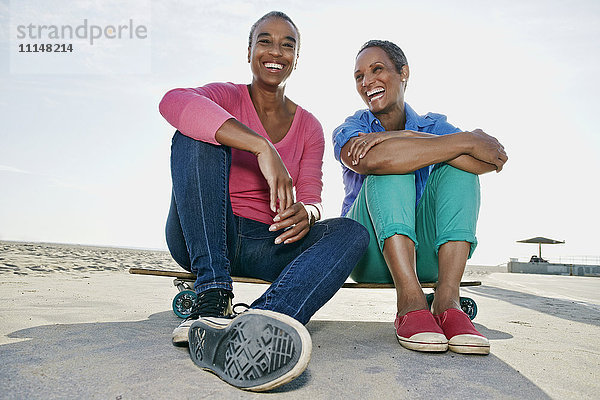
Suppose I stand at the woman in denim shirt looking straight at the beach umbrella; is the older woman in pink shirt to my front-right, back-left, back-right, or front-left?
back-left

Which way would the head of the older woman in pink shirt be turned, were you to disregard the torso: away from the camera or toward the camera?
toward the camera

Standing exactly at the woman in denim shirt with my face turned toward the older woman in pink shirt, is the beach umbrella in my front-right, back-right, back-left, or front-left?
back-right

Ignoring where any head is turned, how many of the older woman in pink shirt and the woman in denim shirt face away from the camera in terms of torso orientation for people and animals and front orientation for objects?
0

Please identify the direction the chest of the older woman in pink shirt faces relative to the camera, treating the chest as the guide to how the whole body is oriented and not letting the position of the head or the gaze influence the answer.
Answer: toward the camera

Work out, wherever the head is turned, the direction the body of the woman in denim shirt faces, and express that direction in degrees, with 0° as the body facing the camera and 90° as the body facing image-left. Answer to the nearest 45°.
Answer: approximately 315°

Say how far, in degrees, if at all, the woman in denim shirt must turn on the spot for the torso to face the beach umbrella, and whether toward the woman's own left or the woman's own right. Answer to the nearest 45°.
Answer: approximately 135° to the woman's own left
